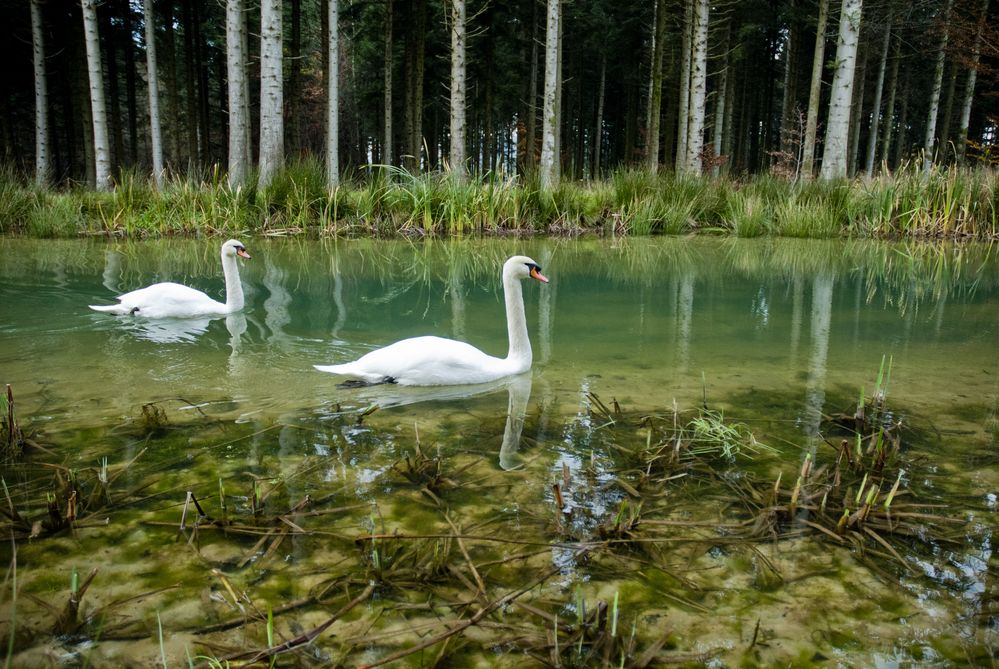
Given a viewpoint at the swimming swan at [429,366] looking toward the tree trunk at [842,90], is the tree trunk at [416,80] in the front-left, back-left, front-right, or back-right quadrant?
front-left

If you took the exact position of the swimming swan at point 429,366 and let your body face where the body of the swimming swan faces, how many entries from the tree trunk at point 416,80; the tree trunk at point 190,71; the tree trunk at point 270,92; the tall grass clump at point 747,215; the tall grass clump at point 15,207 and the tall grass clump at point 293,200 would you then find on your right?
0

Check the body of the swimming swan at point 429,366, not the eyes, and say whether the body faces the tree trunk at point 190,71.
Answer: no

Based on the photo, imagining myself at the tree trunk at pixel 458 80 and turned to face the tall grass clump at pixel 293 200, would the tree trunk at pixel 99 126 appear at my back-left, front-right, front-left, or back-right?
front-right

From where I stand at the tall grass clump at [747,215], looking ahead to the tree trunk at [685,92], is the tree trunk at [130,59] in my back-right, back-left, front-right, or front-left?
front-left

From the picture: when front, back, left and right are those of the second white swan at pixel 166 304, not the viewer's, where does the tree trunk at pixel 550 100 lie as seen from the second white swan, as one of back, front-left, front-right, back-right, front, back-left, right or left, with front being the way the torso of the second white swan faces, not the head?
front-left

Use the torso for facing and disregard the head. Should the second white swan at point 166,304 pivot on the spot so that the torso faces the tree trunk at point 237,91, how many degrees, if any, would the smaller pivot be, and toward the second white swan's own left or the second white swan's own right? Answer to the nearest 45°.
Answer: approximately 90° to the second white swan's own left

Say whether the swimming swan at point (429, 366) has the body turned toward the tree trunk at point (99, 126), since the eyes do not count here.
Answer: no

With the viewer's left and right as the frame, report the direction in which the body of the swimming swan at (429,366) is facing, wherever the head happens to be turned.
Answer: facing to the right of the viewer

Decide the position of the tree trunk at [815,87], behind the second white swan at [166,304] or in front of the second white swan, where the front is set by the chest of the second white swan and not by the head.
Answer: in front

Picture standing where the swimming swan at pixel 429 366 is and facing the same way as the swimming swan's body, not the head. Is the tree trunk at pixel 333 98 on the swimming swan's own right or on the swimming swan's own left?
on the swimming swan's own left

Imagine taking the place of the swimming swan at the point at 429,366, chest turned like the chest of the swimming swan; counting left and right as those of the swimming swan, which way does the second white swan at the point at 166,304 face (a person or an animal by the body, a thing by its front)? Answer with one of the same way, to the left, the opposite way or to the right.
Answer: the same way

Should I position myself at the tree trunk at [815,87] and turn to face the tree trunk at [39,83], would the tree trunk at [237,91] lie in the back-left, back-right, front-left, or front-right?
front-left

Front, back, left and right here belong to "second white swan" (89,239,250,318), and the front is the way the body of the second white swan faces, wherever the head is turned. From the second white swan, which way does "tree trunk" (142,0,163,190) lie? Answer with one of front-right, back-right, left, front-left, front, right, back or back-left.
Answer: left

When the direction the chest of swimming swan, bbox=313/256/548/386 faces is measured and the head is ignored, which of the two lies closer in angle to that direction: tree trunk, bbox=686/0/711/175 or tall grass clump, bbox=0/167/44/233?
the tree trunk

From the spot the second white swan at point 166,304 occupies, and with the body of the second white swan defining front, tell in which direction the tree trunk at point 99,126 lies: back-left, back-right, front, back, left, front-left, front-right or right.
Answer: left

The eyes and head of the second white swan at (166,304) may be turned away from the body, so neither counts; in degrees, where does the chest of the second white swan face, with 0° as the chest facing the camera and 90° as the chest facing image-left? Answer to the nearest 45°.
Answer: approximately 270°

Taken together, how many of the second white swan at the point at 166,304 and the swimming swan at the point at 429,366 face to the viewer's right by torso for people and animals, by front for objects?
2
